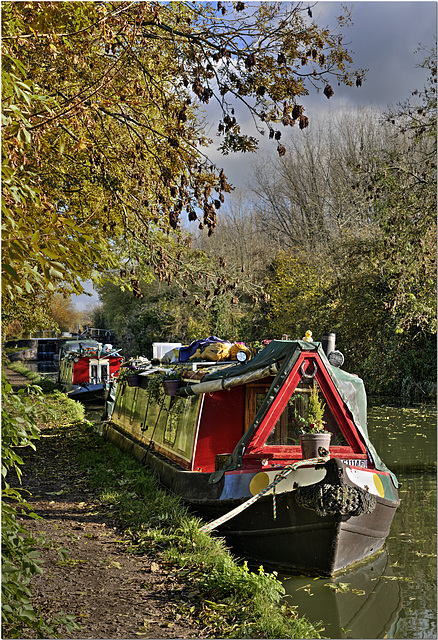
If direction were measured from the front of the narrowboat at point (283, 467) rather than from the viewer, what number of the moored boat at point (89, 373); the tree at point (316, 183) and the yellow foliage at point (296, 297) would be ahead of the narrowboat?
0

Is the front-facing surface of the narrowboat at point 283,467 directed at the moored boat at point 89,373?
no

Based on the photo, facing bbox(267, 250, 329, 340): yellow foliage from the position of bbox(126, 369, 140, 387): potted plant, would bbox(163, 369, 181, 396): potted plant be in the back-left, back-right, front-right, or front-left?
back-right

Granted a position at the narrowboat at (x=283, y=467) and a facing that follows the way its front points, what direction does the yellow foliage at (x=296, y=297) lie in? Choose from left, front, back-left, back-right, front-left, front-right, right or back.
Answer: back-left

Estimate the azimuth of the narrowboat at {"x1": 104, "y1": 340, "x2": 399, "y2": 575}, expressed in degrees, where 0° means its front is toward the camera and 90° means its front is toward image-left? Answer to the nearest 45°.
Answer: approximately 315°

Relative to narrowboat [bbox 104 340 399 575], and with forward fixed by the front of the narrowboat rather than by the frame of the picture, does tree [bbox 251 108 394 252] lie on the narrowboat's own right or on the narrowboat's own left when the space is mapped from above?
on the narrowboat's own left
